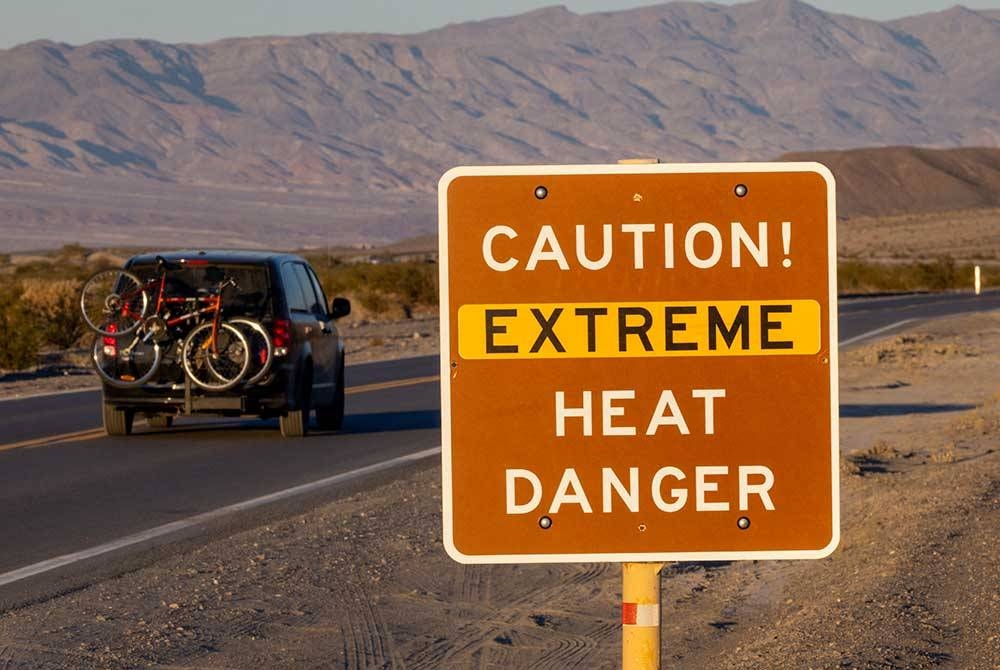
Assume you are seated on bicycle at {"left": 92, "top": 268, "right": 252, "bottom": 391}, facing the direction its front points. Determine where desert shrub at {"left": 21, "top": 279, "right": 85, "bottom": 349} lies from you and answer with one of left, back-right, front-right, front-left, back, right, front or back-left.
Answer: left

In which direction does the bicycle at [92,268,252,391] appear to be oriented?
to the viewer's right

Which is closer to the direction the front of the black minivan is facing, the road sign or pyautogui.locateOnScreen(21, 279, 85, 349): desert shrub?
the desert shrub

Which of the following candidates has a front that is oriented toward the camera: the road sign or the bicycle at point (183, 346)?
the road sign

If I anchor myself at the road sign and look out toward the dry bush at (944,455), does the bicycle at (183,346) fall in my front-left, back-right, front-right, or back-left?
front-left

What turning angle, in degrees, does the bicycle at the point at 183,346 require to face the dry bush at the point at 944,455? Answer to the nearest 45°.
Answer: approximately 45° to its right

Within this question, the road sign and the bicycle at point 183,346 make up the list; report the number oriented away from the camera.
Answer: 0

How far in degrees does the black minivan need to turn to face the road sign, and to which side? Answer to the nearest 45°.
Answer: approximately 180°

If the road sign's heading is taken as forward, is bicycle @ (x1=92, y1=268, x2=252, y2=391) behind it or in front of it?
behind

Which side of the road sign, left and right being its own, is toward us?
front

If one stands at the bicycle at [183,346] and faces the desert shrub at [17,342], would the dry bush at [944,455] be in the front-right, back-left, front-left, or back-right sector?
back-right

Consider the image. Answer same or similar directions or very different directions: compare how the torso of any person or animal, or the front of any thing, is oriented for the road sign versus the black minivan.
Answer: very different directions

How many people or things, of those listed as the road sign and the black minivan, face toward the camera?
1

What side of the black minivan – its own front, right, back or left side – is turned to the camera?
back

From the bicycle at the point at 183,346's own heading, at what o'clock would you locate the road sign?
The road sign is roughly at 3 o'clock from the bicycle.
